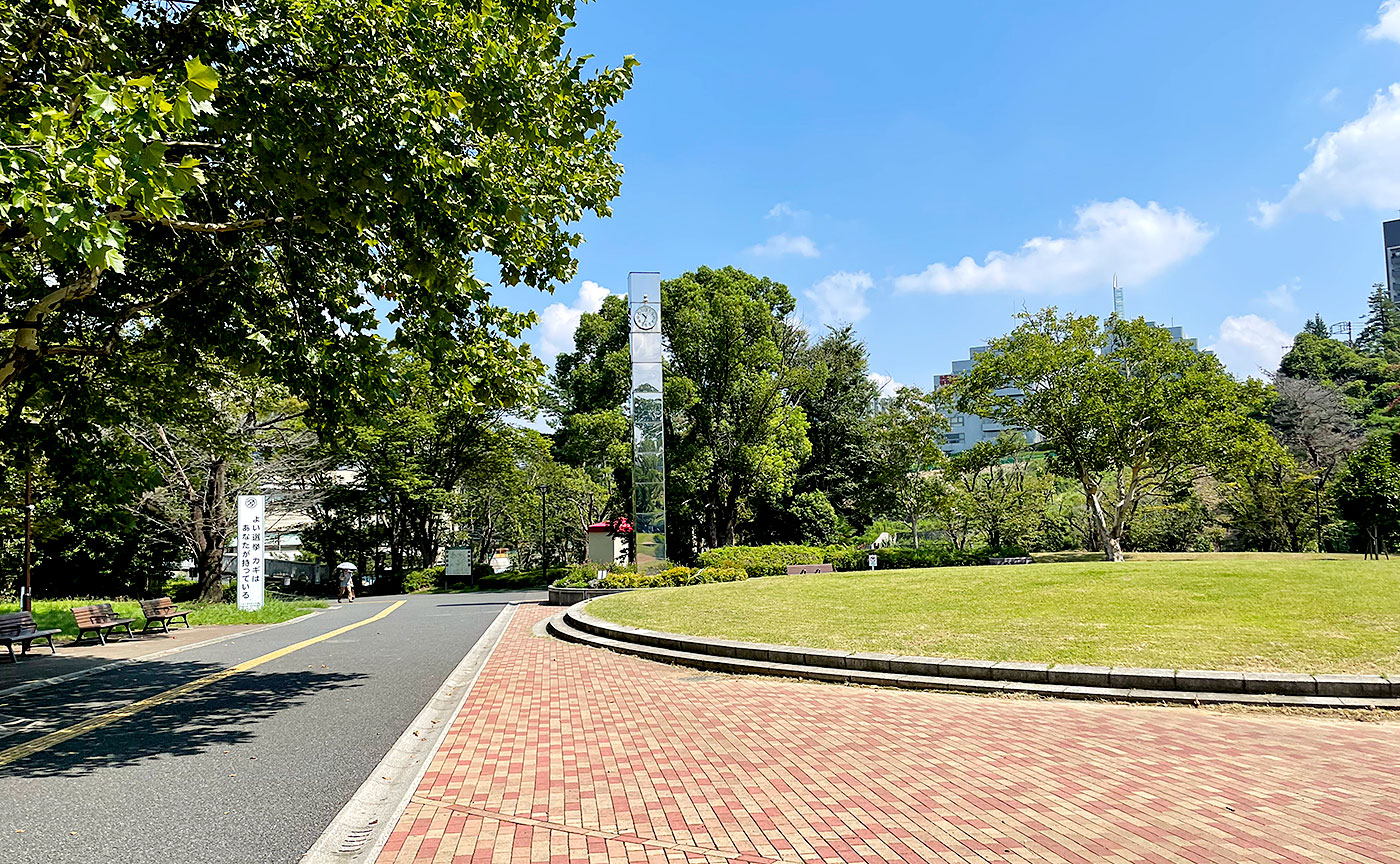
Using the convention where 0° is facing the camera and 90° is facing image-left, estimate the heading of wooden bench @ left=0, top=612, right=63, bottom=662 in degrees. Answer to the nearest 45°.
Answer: approximately 315°

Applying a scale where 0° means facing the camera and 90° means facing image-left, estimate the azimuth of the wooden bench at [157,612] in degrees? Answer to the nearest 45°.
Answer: approximately 315°

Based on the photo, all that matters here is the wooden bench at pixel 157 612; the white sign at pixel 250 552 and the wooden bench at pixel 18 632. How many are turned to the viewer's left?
0

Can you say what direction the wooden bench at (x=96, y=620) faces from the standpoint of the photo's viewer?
facing the viewer and to the right of the viewer

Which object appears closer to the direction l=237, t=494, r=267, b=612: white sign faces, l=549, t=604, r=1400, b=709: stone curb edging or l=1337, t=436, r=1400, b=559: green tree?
the stone curb edging

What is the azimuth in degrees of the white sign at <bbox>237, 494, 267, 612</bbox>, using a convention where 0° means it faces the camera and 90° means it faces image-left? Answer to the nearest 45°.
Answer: approximately 0°

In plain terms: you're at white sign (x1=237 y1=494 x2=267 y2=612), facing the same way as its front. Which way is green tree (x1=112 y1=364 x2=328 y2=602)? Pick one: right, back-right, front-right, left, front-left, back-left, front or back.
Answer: back

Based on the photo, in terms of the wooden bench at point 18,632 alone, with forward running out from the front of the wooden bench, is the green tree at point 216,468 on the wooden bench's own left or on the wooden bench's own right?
on the wooden bench's own left

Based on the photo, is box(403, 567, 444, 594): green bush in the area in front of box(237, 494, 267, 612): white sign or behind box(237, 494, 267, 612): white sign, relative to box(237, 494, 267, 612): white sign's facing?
behind

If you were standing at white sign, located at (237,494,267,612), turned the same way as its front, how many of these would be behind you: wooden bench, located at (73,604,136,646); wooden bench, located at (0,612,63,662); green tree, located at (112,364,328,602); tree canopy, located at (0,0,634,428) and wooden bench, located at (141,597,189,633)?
1
